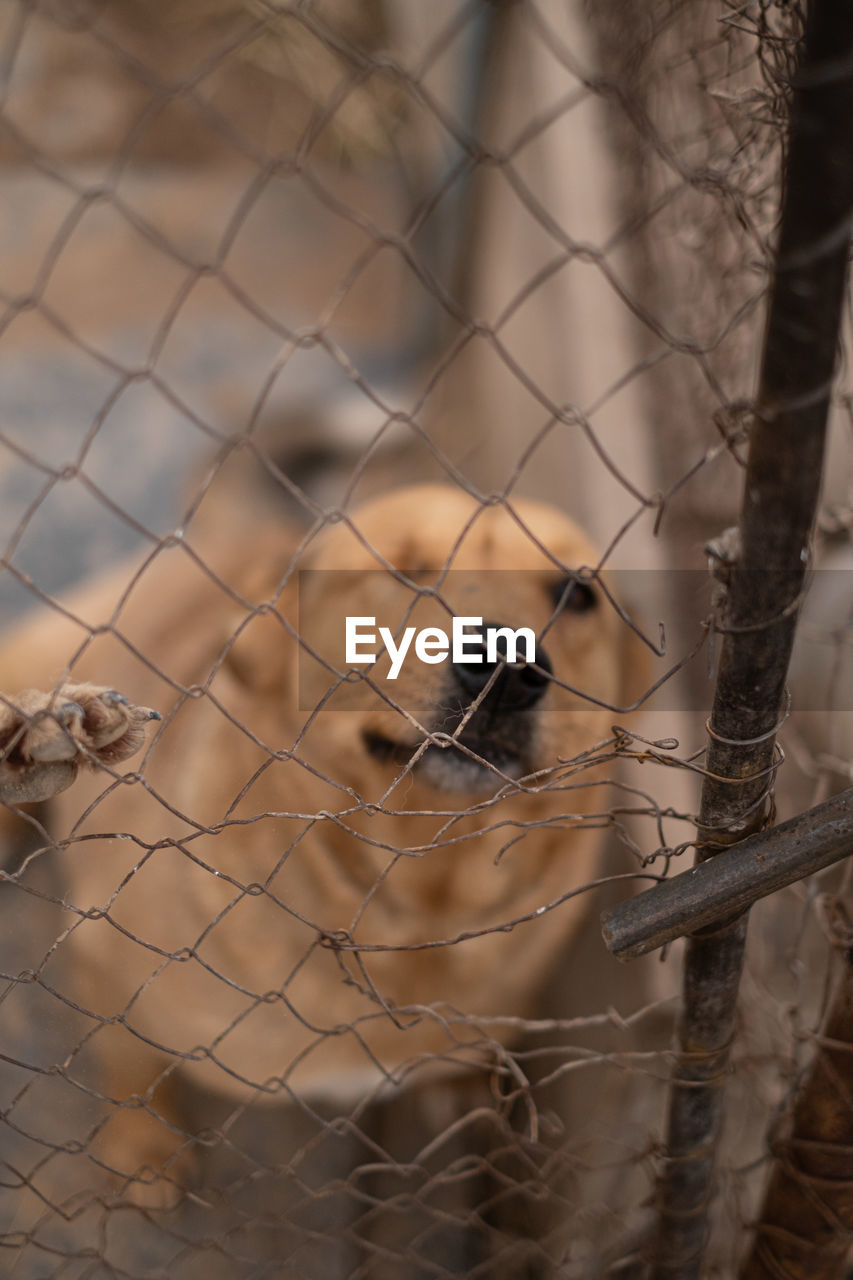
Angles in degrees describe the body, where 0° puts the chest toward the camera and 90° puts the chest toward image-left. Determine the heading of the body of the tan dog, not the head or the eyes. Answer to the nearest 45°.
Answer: approximately 315°

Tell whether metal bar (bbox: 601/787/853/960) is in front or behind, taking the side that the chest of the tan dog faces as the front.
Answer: in front
